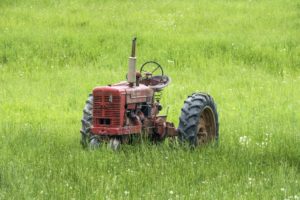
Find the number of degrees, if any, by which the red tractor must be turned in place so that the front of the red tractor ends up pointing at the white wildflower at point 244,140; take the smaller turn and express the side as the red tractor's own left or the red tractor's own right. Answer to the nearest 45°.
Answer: approximately 135° to the red tractor's own left

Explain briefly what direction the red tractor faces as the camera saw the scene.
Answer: facing the viewer and to the left of the viewer
